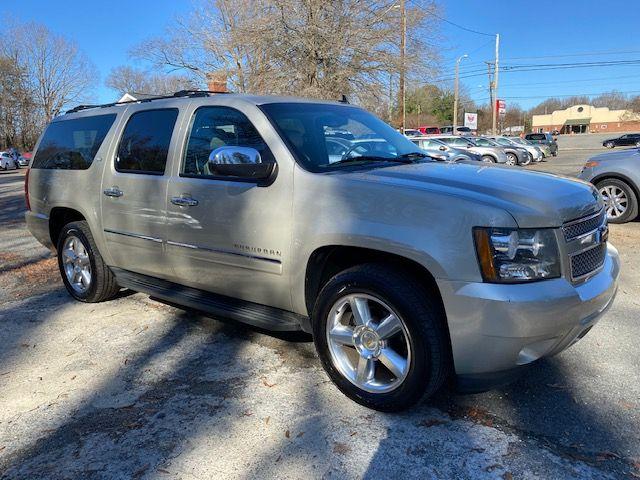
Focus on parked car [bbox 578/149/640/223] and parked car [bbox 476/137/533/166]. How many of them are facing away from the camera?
0

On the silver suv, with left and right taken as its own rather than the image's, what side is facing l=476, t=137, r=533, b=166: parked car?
left

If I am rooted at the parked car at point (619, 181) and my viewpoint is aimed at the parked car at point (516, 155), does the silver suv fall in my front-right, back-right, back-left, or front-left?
back-left

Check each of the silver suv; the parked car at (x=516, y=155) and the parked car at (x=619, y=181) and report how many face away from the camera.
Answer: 0

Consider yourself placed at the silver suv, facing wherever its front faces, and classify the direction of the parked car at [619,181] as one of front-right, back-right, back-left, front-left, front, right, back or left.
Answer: left
